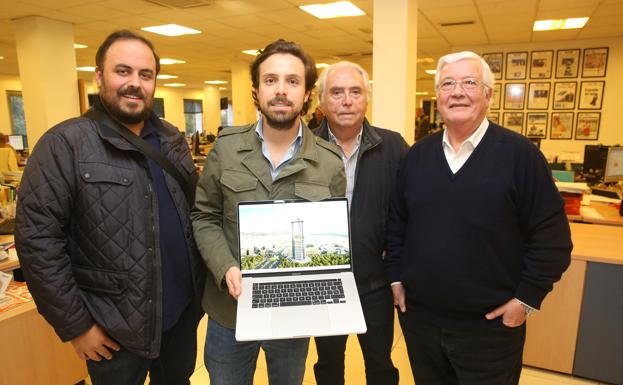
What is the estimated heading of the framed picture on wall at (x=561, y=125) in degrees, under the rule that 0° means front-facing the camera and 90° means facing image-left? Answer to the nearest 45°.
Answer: approximately 0°

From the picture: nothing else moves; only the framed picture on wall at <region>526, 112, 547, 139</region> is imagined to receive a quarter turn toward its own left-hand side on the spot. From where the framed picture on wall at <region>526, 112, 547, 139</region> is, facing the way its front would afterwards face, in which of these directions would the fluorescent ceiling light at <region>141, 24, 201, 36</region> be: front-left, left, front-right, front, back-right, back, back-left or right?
back-right

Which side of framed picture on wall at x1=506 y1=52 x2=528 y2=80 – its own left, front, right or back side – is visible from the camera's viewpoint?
front

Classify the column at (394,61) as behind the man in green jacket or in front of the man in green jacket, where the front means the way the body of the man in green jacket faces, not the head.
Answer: behind

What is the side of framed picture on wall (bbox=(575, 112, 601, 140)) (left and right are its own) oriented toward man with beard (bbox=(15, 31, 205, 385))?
front

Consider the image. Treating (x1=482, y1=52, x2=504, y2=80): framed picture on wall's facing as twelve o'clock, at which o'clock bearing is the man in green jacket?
The man in green jacket is roughly at 12 o'clock from the framed picture on wall.

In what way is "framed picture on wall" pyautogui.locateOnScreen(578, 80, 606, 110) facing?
toward the camera

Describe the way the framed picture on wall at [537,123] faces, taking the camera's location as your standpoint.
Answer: facing the viewer

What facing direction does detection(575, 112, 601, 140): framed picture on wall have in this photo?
toward the camera

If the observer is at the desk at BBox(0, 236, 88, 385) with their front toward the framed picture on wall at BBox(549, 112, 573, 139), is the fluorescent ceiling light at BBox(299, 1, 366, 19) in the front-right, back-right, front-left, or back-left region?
front-left

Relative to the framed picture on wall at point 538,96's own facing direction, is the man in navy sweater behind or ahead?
ahead

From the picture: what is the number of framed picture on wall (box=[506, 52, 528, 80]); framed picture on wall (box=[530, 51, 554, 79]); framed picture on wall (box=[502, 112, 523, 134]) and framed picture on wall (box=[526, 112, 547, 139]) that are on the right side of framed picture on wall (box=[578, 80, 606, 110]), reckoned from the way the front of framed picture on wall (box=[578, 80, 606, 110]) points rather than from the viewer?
4

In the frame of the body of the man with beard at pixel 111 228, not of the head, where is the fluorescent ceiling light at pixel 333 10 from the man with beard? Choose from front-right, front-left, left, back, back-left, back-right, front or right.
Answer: left
